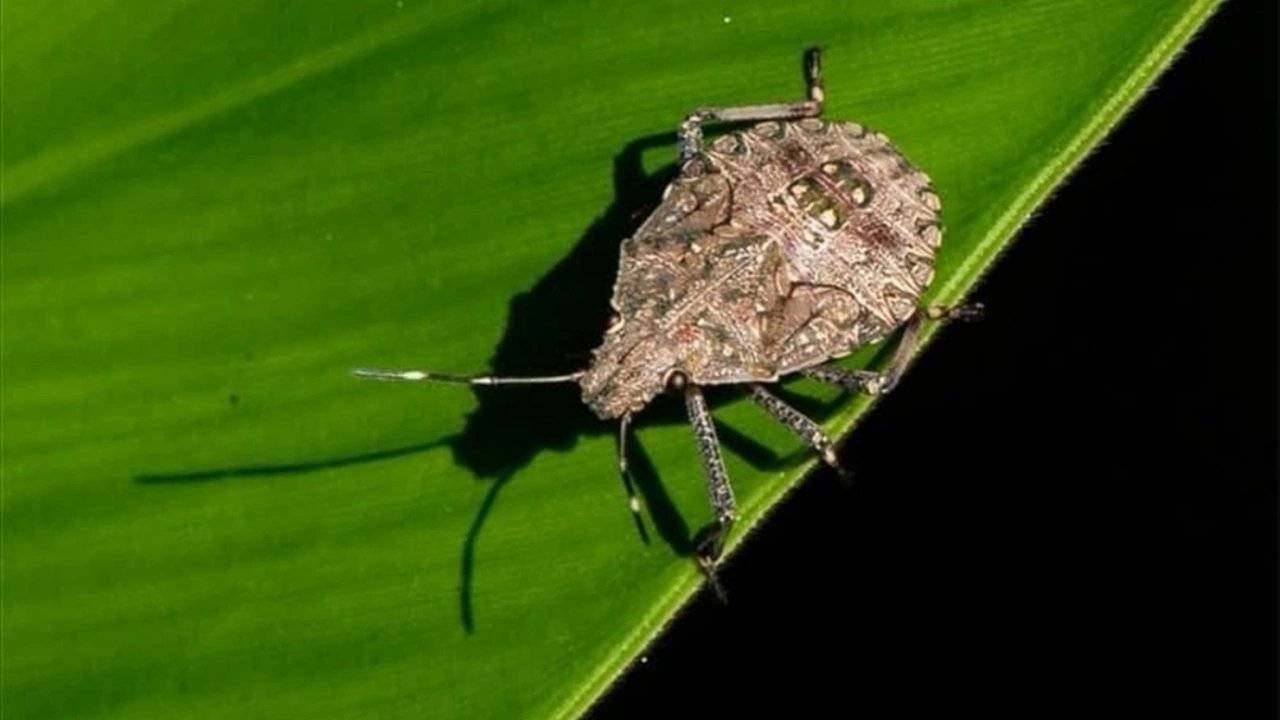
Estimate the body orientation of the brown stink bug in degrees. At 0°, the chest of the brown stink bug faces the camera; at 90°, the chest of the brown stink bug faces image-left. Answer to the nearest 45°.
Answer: approximately 45°
